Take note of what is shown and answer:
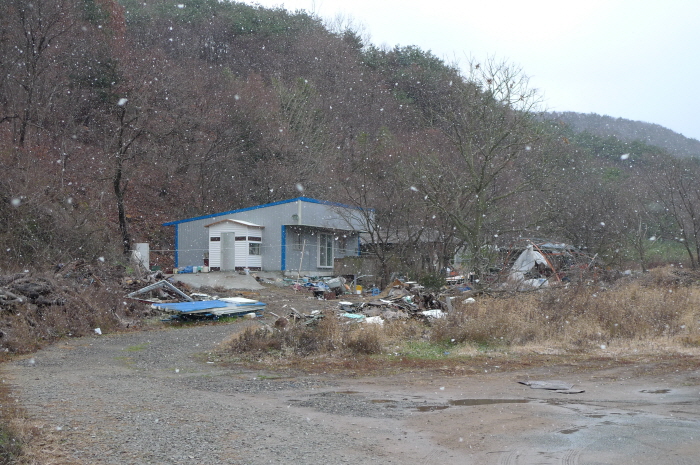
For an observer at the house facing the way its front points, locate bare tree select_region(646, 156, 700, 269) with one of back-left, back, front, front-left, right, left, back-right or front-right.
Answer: front-left

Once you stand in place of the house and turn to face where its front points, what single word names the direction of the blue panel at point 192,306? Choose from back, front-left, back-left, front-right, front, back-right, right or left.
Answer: front-right
